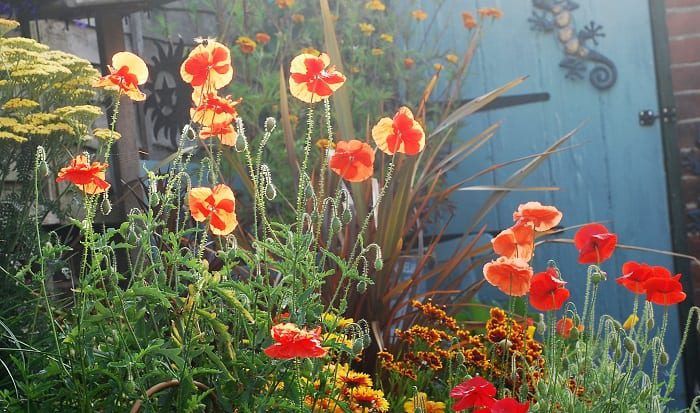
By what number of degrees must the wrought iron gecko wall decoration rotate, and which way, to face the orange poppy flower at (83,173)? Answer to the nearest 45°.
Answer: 0° — it already faces it

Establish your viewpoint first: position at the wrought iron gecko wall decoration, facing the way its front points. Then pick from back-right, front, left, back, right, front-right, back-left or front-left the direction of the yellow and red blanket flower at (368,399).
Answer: front

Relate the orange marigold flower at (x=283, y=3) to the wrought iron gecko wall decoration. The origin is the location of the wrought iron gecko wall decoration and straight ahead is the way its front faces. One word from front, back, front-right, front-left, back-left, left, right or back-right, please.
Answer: front-right

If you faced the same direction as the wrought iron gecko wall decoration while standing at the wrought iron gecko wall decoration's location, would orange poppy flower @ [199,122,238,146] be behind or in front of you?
in front

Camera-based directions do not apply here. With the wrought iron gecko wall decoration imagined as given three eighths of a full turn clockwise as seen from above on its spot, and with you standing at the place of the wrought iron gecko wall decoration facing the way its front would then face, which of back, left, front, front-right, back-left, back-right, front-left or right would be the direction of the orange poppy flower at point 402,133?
back-left

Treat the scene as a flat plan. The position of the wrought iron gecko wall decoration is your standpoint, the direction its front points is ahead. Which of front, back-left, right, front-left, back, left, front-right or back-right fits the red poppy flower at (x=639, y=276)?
front

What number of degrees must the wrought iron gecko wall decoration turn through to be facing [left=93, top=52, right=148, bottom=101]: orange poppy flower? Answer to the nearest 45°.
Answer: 0° — it already faces it

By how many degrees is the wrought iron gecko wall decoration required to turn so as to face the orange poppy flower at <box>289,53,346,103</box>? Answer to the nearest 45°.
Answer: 0° — it already faces it

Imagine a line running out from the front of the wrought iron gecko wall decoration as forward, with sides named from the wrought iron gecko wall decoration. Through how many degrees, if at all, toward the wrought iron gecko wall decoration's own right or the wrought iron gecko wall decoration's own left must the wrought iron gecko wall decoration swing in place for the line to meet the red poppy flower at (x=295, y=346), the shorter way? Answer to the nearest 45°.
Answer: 0° — it already faces it

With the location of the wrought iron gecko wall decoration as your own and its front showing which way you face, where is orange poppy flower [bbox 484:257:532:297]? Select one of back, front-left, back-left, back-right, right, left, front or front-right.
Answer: front

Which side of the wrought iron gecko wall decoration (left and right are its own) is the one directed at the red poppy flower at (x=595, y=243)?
front

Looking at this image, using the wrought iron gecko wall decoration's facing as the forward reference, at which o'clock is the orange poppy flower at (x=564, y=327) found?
The orange poppy flower is roughly at 12 o'clock from the wrought iron gecko wall decoration.

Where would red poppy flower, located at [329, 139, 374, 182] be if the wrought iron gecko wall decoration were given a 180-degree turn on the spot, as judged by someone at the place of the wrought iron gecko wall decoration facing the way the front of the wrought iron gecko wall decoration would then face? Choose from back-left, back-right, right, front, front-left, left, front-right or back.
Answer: back

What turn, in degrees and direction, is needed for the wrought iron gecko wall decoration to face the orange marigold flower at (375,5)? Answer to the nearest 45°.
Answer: approximately 45° to its right

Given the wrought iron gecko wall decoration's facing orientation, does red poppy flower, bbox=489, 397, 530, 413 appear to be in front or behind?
in front
